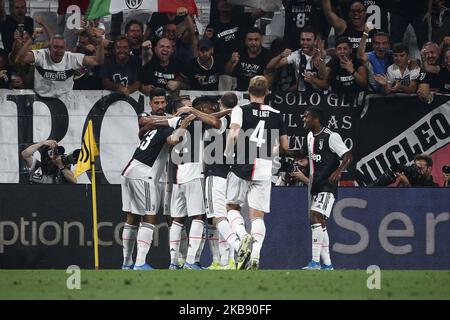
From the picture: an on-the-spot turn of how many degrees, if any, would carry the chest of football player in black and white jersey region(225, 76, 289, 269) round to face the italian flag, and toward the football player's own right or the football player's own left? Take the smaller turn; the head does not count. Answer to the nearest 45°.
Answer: approximately 45° to the football player's own left

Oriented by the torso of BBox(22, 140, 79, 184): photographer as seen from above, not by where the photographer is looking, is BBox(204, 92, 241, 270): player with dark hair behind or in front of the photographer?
in front

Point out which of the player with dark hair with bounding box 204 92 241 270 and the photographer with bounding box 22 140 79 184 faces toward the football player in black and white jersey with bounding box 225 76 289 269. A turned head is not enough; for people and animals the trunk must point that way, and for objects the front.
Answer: the photographer

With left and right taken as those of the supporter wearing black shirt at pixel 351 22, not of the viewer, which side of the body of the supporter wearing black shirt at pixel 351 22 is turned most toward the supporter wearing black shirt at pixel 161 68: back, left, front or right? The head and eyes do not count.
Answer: right

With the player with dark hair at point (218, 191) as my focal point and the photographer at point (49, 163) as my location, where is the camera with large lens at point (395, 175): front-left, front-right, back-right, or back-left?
front-left

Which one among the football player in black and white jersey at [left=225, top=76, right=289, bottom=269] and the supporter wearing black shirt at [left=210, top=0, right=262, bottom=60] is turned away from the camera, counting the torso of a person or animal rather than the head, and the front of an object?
the football player in black and white jersey

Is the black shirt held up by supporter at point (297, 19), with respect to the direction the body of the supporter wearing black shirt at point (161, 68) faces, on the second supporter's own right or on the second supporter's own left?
on the second supporter's own left

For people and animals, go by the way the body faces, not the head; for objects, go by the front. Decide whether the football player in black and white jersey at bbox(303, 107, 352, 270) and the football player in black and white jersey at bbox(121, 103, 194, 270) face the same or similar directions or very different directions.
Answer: very different directions

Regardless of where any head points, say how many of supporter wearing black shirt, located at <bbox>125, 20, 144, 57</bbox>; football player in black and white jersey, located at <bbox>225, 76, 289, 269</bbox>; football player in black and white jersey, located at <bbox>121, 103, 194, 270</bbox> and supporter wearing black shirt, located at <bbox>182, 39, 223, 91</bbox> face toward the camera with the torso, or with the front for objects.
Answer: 2

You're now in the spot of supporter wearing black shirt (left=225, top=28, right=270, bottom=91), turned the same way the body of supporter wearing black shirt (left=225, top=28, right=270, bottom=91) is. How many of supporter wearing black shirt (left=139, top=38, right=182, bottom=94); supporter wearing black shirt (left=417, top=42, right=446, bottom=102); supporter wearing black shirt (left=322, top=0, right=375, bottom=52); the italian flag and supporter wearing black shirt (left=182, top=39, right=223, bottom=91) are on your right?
3

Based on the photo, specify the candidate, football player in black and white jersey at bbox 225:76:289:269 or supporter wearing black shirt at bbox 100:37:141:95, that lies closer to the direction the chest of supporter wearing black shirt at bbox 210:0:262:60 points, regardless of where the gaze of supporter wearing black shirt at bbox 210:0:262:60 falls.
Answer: the football player in black and white jersey

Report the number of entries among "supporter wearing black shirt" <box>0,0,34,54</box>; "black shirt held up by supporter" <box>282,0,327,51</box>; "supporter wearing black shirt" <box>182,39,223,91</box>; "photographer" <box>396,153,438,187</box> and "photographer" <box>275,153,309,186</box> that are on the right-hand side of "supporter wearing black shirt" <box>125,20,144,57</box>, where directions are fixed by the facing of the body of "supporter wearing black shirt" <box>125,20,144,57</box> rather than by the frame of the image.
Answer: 1

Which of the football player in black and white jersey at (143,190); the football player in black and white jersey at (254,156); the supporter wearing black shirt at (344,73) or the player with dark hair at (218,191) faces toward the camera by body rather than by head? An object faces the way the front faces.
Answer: the supporter wearing black shirt

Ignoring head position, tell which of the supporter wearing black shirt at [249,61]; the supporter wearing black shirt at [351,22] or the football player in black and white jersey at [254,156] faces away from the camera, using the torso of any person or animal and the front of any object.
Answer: the football player in black and white jersey

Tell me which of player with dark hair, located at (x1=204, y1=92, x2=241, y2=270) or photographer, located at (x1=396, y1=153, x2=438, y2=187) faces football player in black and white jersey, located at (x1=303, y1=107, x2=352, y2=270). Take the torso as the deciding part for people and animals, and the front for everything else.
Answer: the photographer

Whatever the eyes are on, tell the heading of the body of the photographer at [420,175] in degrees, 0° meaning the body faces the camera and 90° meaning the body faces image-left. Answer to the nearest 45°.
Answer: approximately 45°

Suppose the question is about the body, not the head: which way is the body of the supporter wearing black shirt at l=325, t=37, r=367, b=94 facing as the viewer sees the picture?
toward the camera

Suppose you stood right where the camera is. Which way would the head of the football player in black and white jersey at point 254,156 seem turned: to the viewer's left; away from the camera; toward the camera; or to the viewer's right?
away from the camera

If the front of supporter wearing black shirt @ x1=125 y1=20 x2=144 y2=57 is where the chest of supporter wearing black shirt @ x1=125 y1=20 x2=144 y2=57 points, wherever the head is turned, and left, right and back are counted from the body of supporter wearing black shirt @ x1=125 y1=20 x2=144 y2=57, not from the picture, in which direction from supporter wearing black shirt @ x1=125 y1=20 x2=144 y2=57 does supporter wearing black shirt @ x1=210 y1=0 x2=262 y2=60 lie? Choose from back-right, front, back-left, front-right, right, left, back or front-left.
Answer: left
